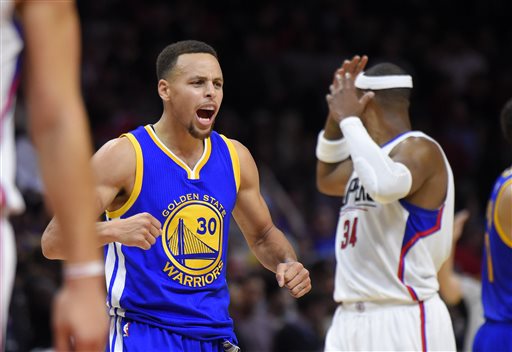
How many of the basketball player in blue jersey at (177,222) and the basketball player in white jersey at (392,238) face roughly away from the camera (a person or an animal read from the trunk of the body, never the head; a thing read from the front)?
0

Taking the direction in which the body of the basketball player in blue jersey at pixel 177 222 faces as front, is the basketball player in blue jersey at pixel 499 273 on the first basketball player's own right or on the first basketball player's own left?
on the first basketball player's own left

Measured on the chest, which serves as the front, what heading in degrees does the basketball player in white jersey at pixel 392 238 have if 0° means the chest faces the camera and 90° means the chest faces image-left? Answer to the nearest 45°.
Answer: approximately 45°

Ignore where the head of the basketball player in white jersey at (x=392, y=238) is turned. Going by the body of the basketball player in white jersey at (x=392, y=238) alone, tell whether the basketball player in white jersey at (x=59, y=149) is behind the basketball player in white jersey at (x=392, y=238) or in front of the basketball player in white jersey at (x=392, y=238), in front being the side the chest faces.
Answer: in front

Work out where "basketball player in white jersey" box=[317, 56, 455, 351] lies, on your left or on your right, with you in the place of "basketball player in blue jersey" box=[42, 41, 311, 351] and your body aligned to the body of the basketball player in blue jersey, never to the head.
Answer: on your left

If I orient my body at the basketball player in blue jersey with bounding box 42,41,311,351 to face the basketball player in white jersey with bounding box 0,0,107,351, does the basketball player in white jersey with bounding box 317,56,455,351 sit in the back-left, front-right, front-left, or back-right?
back-left

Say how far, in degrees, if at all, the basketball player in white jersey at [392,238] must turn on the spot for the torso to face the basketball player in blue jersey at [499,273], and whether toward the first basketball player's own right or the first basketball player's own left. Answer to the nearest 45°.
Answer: approximately 135° to the first basketball player's own left

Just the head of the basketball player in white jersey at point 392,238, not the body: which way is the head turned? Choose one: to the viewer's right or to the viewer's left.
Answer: to the viewer's left

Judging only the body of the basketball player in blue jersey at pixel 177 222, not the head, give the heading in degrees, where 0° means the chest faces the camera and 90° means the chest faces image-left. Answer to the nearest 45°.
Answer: approximately 315°
